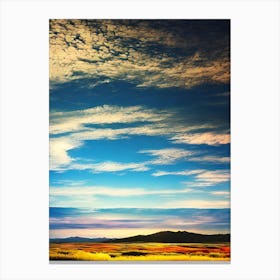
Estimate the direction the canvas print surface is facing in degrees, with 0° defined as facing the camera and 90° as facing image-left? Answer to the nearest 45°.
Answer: approximately 0°
